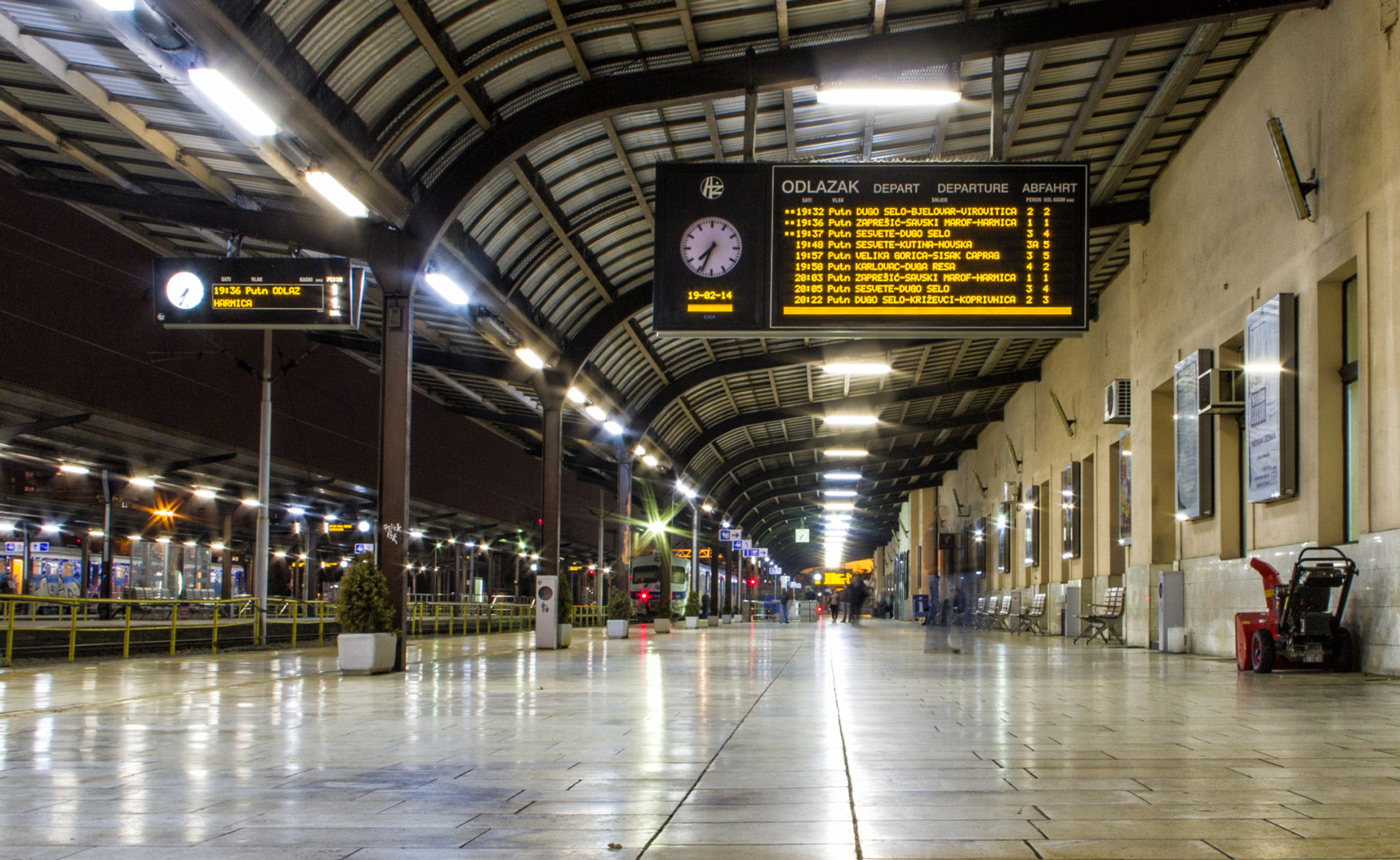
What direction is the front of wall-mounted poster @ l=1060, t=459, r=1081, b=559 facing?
to the viewer's left

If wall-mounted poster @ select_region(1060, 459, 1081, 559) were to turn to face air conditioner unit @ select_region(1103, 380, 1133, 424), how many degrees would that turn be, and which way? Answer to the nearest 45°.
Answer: approximately 90° to its left

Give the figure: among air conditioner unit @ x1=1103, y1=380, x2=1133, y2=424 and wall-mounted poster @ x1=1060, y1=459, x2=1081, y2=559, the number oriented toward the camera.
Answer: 0

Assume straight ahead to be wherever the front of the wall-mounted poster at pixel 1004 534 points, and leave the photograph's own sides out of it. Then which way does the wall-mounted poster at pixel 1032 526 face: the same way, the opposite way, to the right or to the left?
the same way

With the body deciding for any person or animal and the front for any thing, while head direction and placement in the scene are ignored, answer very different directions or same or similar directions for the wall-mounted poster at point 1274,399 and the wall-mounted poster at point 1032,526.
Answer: same or similar directions

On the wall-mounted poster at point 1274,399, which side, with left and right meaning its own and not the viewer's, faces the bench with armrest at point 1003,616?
right

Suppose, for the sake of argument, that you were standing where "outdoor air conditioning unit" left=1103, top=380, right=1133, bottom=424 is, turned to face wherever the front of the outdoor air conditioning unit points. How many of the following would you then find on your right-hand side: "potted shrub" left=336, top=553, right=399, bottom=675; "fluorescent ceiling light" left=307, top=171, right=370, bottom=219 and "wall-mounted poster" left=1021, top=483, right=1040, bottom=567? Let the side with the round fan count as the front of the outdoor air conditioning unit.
1

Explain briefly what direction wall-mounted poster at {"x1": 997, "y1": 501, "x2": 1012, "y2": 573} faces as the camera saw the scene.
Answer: facing to the left of the viewer

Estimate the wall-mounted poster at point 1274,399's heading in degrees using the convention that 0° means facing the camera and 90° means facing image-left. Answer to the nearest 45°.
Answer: approximately 90°

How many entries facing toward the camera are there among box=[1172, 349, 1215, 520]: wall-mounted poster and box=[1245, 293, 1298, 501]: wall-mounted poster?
0

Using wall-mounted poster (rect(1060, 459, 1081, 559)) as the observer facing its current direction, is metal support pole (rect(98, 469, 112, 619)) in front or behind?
in front

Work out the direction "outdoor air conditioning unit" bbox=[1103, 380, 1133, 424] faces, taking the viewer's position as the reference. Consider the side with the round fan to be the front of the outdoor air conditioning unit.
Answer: facing to the left of the viewer

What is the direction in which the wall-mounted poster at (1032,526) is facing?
to the viewer's left

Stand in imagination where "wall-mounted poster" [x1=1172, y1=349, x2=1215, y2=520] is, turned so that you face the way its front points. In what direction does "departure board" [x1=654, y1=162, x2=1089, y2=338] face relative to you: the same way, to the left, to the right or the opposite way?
to the left

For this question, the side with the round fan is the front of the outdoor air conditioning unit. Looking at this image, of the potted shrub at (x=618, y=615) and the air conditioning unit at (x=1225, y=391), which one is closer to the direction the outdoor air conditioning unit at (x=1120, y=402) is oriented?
the potted shrub
